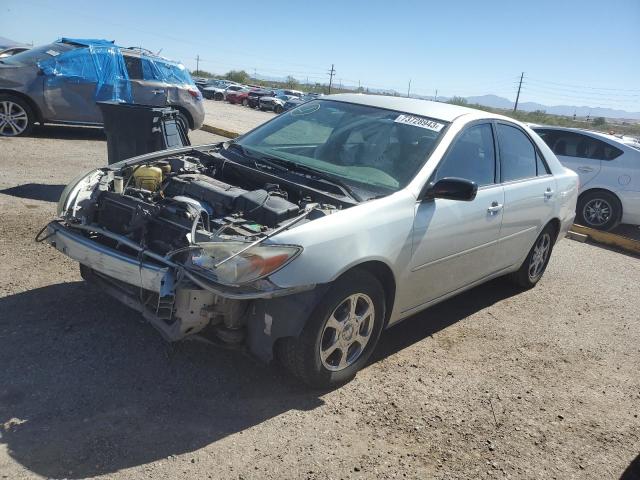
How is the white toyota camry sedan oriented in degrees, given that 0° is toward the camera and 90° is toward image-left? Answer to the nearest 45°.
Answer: approximately 45°

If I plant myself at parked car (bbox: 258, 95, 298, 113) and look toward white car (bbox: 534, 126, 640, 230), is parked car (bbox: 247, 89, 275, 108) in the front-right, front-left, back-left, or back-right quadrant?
back-right

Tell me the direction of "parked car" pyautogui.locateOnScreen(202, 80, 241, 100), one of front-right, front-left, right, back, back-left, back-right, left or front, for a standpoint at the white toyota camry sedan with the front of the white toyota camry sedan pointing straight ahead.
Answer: back-right

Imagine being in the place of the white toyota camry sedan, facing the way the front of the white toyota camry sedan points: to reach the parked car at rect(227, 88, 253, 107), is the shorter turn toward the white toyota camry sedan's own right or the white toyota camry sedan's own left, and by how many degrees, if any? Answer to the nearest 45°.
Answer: approximately 135° to the white toyota camry sedan's own right

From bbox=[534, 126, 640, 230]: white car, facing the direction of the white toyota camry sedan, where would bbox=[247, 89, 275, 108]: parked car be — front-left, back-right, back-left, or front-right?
back-right

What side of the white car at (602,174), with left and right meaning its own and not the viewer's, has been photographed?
left

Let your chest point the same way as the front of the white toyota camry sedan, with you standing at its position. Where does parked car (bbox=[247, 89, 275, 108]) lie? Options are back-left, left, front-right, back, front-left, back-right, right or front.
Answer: back-right
